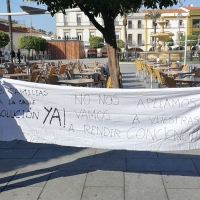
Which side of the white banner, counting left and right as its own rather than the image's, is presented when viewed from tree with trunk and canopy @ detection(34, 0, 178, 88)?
back

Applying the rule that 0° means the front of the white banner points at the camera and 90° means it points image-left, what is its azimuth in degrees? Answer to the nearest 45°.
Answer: approximately 0°
